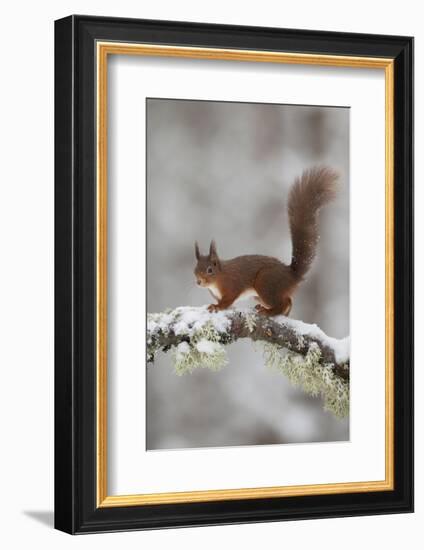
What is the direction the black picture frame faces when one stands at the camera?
facing the viewer and to the right of the viewer
